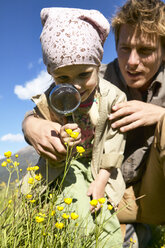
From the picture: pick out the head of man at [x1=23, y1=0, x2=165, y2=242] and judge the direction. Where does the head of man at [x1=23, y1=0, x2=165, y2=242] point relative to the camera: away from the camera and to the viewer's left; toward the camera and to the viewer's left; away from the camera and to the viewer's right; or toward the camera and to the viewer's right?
toward the camera and to the viewer's left

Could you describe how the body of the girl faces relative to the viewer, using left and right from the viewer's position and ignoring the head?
facing the viewer and to the left of the viewer
